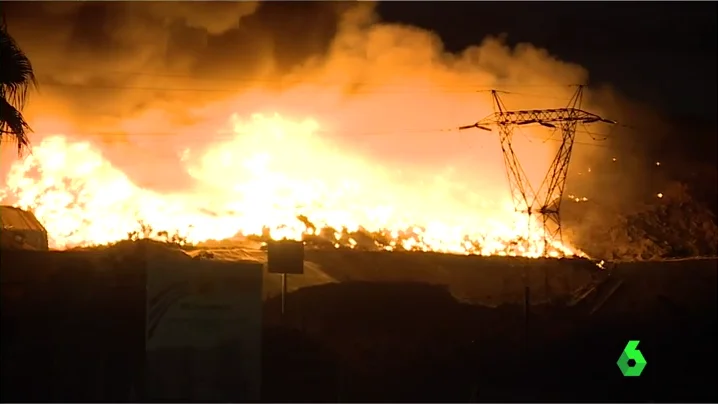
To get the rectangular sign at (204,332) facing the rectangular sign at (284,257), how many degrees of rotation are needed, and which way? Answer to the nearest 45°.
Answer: approximately 135° to its left

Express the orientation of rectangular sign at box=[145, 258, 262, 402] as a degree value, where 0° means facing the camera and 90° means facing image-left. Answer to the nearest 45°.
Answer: approximately 0°
